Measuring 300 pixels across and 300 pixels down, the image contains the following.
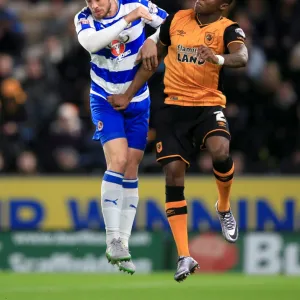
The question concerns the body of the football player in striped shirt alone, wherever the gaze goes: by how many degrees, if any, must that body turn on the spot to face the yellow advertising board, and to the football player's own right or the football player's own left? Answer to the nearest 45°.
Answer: approximately 180°

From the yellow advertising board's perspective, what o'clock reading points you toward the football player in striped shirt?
The football player in striped shirt is roughly at 12 o'clock from the yellow advertising board.

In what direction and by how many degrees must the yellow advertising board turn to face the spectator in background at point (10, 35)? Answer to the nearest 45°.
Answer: approximately 135° to its right

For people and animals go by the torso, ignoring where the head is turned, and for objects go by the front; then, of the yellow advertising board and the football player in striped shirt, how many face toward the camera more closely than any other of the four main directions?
2

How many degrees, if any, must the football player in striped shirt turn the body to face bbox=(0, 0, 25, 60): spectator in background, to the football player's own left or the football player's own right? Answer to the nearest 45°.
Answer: approximately 180°

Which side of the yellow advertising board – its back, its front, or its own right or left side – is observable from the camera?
front

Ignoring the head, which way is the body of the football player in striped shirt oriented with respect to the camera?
toward the camera

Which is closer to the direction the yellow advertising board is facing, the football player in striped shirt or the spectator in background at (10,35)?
the football player in striped shirt
